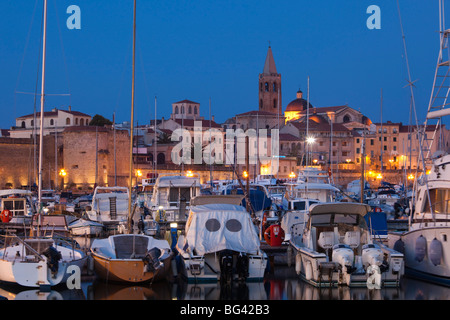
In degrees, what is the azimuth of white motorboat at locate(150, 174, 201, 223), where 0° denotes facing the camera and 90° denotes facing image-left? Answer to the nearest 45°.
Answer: approximately 180°

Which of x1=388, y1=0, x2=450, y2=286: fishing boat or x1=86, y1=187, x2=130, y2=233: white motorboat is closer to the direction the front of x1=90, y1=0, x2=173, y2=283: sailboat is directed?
the white motorboat

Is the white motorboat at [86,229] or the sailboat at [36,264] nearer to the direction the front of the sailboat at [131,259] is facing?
the white motorboat

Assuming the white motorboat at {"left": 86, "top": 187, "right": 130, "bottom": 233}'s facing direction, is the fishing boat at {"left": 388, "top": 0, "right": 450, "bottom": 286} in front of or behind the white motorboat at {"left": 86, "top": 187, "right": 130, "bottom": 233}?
behind

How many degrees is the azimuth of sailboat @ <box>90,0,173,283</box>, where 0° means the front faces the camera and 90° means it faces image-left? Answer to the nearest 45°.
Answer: approximately 180°

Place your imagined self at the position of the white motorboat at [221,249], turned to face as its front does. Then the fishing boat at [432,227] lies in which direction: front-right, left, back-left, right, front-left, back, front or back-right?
right

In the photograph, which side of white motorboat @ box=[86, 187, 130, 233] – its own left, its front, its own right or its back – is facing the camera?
back

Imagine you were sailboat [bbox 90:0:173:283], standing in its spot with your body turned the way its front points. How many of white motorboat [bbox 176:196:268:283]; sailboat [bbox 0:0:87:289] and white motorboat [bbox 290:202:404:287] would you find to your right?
2

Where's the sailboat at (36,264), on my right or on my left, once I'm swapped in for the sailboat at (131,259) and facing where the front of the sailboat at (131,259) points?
on my left

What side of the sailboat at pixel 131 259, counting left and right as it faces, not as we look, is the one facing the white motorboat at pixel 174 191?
front

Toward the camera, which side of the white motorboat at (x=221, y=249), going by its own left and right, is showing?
back

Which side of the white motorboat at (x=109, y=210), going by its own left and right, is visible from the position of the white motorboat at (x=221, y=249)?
back
